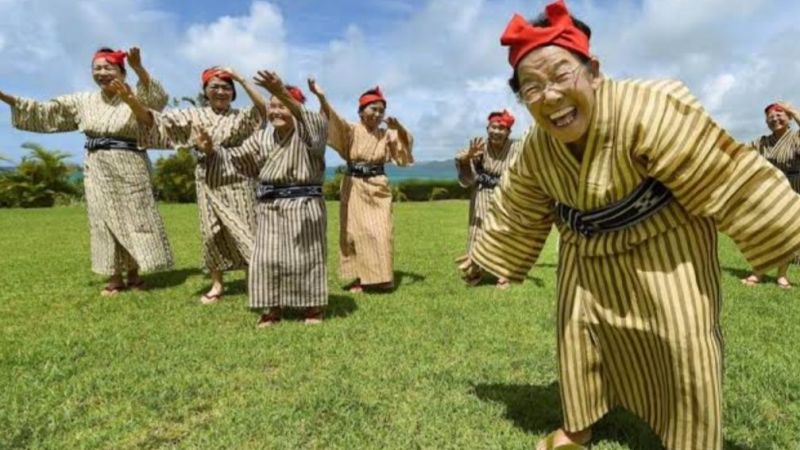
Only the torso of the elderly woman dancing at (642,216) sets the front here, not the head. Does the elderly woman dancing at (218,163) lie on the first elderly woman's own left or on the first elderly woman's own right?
on the first elderly woman's own right

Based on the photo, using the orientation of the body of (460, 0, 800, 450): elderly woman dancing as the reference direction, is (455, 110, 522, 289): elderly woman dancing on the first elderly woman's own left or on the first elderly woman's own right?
on the first elderly woman's own right

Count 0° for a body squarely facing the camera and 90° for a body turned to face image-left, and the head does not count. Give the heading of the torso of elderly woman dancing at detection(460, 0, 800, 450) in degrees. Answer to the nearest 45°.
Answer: approximately 45°

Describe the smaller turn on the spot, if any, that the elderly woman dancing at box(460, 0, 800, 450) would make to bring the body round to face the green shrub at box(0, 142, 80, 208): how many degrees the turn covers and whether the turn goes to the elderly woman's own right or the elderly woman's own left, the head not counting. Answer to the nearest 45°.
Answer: approximately 90° to the elderly woman's own right

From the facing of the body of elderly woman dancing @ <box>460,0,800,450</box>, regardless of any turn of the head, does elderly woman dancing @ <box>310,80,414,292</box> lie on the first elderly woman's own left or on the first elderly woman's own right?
on the first elderly woman's own right

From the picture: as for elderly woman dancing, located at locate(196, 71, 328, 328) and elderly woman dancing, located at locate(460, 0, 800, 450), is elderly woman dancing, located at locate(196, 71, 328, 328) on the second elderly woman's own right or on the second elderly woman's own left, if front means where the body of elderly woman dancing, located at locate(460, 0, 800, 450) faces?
on the second elderly woman's own right
